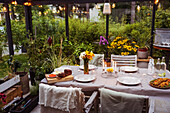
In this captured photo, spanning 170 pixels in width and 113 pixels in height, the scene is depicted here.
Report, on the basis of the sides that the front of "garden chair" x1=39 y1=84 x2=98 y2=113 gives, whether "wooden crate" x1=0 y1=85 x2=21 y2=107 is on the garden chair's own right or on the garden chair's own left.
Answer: on the garden chair's own left

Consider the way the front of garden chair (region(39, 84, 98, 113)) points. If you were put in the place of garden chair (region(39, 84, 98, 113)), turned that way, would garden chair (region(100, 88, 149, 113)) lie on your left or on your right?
on your right

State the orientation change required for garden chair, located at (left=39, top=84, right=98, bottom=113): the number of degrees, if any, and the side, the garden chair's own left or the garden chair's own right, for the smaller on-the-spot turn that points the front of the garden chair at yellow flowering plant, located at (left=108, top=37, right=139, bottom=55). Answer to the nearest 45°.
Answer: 0° — it already faces it

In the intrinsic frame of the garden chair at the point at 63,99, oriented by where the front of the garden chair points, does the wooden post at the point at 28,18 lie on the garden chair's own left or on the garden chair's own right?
on the garden chair's own left

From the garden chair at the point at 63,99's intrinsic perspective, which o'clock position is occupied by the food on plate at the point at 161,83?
The food on plate is roughly at 1 o'clock from the garden chair.

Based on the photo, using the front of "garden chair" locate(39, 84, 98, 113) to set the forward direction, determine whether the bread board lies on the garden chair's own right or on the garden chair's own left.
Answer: on the garden chair's own left

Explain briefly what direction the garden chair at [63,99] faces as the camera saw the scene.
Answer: facing away from the viewer and to the right of the viewer
